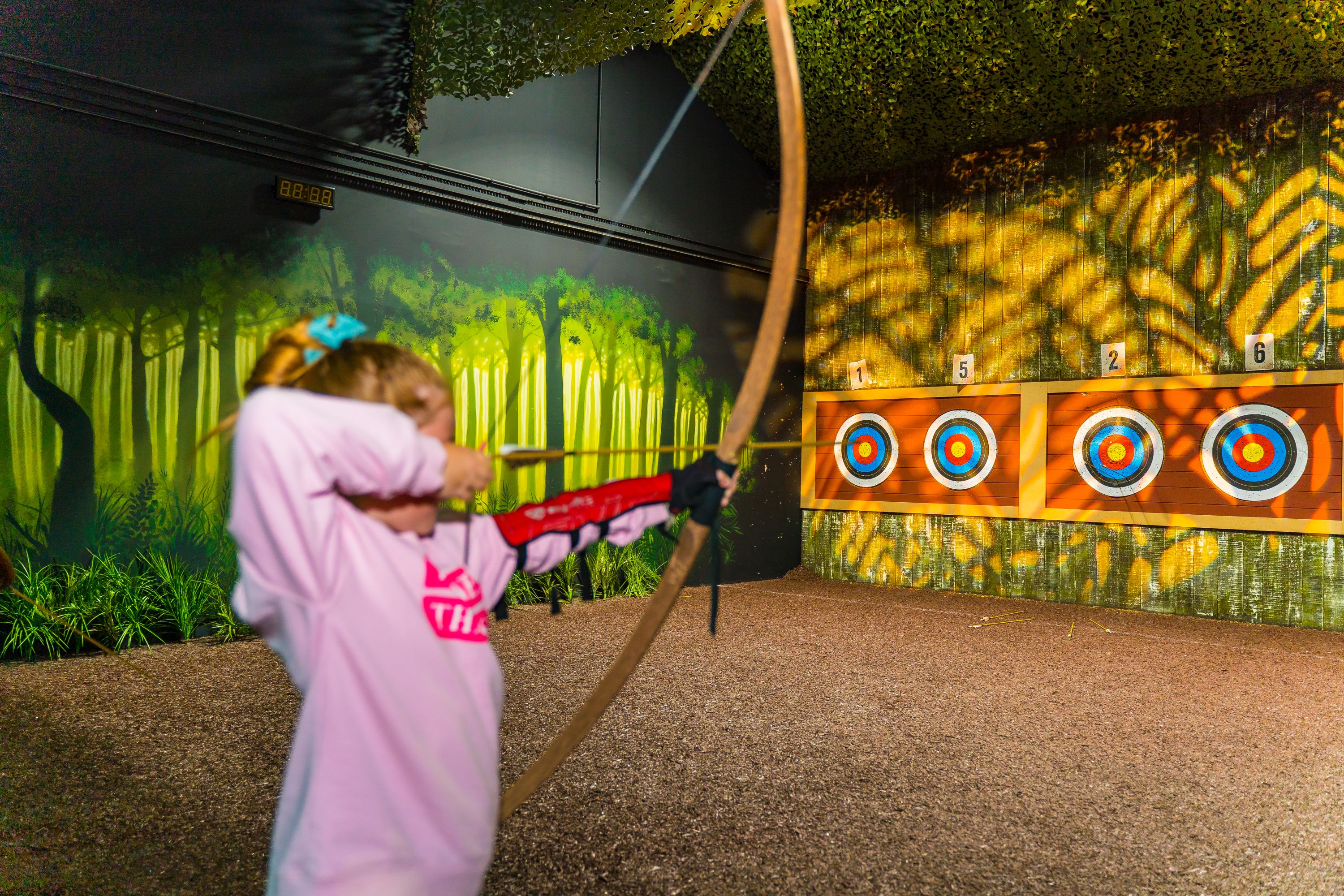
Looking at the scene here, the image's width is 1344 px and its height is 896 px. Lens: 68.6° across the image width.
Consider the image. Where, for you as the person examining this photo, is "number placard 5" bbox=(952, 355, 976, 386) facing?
facing the viewer

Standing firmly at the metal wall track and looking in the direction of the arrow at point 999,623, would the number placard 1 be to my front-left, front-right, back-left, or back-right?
front-left

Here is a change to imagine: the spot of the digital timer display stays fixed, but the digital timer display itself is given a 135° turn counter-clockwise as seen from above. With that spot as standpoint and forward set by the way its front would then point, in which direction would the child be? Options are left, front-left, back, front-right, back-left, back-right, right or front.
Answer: back

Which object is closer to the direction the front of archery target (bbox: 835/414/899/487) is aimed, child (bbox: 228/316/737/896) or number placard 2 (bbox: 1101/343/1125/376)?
the child

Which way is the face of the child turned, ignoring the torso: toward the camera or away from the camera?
away from the camera

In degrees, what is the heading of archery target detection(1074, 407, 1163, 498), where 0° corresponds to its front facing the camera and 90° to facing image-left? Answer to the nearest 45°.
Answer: approximately 0°

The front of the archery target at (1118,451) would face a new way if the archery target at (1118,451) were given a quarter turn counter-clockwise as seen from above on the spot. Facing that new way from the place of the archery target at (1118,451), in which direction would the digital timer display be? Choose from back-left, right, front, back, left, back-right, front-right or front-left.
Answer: back-right

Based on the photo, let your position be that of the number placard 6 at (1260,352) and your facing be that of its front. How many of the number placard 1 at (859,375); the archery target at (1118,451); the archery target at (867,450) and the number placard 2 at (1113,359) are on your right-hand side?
4

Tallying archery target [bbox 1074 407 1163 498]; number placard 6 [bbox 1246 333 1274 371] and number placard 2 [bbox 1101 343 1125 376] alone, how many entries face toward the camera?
3

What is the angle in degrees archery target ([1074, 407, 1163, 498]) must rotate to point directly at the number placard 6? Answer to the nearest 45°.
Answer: approximately 90° to its left

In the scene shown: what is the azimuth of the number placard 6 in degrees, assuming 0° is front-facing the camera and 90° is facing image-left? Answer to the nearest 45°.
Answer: approximately 0°

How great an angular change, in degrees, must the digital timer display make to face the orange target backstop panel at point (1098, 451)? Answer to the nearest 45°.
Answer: approximately 45° to its left

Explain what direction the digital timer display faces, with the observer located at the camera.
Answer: facing the viewer and to the right of the viewer
